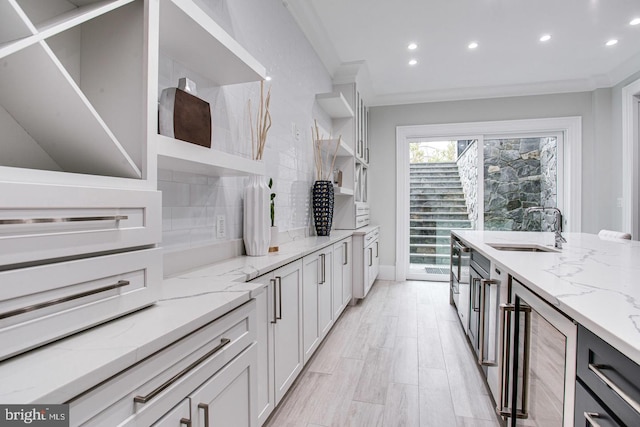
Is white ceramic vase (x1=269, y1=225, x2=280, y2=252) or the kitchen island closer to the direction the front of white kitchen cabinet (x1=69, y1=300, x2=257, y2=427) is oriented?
the kitchen island

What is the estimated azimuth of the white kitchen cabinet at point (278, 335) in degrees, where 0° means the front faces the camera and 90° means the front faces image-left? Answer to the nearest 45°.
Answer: approximately 315°

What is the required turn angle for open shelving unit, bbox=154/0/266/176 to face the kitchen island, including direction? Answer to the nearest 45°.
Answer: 0° — it already faces it

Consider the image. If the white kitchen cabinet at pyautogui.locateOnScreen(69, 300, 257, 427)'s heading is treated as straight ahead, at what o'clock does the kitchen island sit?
The kitchen island is roughly at 11 o'clock from the white kitchen cabinet.

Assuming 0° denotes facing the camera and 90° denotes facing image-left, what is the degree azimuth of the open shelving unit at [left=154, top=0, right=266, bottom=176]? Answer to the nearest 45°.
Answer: approximately 315°
